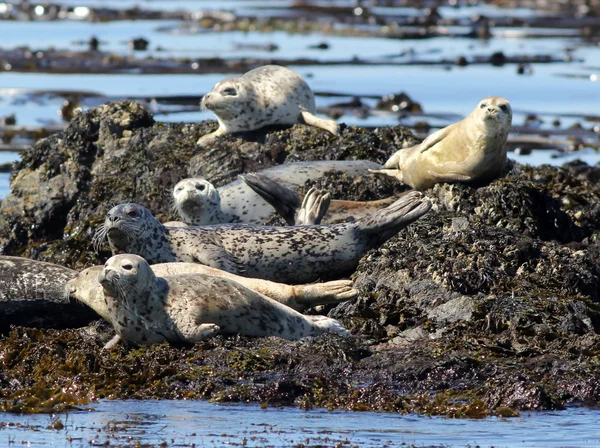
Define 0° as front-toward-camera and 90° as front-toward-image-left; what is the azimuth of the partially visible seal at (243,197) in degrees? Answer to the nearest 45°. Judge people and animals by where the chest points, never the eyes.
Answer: approximately 45°

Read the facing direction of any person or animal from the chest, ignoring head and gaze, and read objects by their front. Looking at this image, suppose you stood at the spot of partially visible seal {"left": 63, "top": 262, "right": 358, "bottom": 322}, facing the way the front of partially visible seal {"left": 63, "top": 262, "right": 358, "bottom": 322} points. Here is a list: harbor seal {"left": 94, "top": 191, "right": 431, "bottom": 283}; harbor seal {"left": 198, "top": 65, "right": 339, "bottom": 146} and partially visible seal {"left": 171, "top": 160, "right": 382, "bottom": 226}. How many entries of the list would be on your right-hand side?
3

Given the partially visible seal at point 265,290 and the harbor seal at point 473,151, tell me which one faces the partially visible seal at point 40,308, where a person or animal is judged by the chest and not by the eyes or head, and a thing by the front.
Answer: the partially visible seal at point 265,290

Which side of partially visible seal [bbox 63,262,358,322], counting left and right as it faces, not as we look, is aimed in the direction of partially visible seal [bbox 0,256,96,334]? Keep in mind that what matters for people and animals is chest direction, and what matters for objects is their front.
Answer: front

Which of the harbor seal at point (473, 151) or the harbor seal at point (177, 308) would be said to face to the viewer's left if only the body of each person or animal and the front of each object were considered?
the harbor seal at point (177, 308)

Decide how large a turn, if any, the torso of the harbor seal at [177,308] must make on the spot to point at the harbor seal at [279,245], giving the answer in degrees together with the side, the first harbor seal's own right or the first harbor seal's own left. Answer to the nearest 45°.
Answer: approximately 135° to the first harbor seal's own right

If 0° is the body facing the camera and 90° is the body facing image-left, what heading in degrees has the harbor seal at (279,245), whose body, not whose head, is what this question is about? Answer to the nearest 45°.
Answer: approximately 90°

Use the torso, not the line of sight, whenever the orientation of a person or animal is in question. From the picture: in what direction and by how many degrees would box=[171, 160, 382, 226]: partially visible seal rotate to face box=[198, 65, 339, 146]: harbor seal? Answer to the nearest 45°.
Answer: approximately 135° to its right

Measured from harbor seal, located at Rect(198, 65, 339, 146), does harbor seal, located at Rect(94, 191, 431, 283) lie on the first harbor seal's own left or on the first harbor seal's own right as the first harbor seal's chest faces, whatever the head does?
on the first harbor seal's own left

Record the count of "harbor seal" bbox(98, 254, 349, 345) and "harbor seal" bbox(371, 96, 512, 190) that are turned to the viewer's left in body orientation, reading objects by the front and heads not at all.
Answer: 1

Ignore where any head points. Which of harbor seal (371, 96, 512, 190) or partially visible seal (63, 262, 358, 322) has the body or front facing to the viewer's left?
the partially visible seal

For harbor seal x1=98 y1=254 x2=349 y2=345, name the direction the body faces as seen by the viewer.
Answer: to the viewer's left

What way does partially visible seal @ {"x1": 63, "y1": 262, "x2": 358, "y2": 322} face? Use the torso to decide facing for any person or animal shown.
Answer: to the viewer's left
